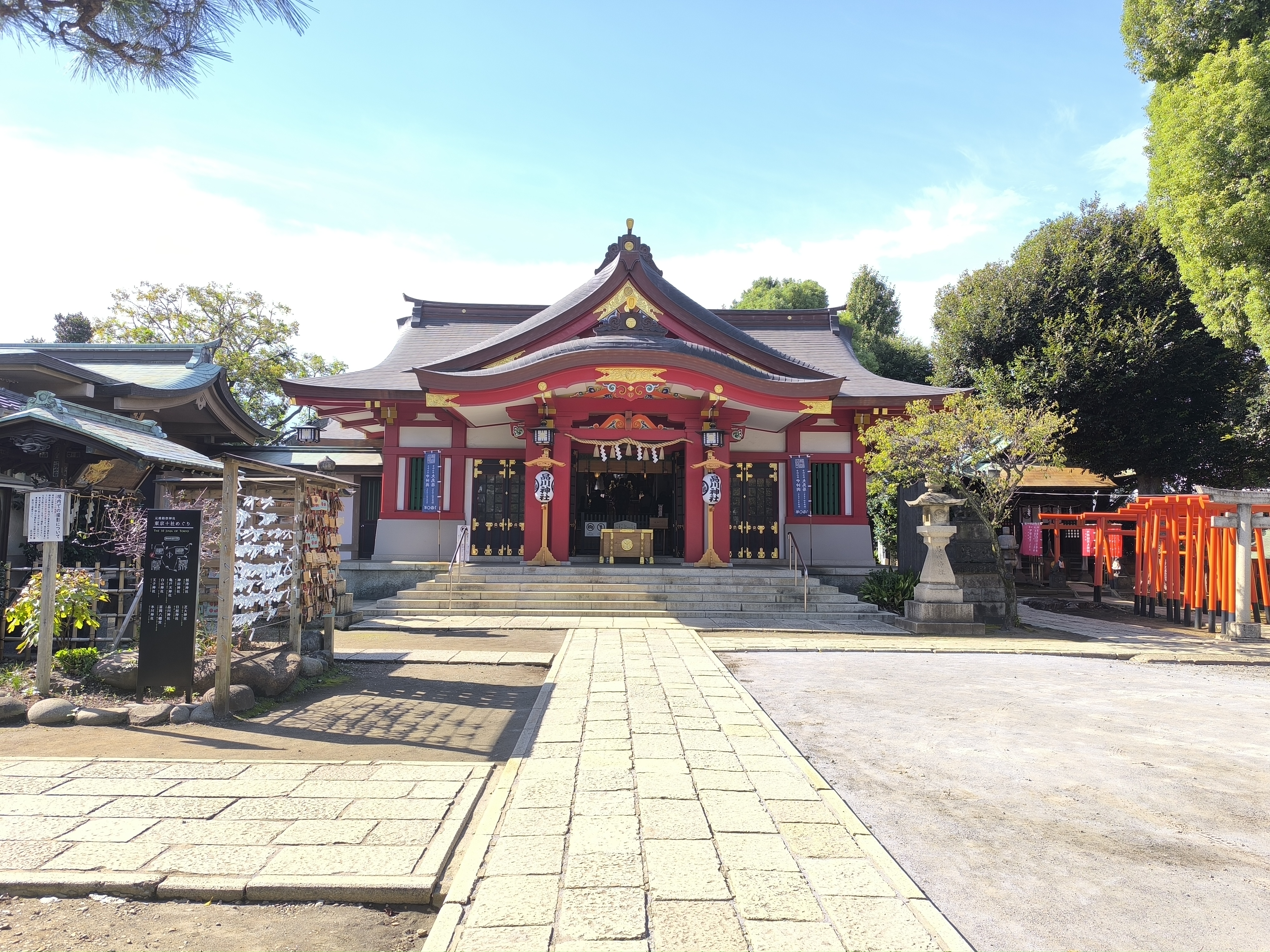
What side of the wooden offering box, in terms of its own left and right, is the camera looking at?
front

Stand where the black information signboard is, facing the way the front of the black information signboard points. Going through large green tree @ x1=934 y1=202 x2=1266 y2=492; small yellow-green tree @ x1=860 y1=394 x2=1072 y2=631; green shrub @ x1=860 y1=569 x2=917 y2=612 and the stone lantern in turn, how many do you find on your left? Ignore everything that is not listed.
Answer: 4

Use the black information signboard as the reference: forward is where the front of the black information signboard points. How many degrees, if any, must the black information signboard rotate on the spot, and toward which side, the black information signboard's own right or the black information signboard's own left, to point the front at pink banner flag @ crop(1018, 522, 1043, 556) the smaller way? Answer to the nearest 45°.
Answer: approximately 90° to the black information signboard's own left

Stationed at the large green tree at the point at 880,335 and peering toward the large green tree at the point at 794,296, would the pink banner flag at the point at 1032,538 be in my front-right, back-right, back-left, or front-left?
back-left

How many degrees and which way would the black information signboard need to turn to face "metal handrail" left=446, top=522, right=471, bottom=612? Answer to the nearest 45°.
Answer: approximately 135° to its left

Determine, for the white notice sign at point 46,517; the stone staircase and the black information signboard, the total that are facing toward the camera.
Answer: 3

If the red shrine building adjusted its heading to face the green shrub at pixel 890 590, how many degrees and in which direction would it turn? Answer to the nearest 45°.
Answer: approximately 45° to its left

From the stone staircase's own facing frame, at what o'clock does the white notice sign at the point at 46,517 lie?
The white notice sign is roughly at 1 o'clock from the stone staircase.

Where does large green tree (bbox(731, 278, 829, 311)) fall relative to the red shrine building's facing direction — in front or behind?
behind

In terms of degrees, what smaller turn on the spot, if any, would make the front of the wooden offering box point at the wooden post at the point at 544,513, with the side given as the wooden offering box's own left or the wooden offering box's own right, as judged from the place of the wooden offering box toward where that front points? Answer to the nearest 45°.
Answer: approximately 90° to the wooden offering box's own right

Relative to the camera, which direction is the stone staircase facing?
toward the camera

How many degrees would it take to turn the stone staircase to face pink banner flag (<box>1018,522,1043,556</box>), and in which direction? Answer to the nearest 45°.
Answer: approximately 135° to its left

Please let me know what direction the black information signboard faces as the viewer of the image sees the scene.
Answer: facing the viewer
